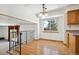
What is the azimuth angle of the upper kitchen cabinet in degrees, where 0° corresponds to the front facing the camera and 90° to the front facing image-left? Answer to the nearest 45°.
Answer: approximately 45°
